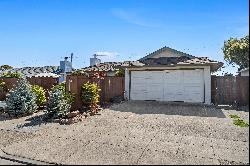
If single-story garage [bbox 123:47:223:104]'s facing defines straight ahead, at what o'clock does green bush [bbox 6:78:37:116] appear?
The green bush is roughly at 2 o'clock from the single-story garage.

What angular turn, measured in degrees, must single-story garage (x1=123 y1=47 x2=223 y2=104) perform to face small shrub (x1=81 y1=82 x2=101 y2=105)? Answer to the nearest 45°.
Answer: approximately 45° to its right

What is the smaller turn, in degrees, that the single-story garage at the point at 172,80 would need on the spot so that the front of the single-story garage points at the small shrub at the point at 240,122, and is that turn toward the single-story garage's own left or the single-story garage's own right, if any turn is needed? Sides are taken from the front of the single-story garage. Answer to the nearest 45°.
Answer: approximately 45° to the single-story garage's own left

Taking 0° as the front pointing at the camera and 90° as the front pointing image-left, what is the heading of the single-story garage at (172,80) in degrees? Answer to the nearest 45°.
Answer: approximately 0°

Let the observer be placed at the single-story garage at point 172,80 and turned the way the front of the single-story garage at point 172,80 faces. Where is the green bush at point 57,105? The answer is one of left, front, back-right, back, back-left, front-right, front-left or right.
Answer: front-right

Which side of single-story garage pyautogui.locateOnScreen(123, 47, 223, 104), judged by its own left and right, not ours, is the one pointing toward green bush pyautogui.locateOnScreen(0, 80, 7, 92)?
right

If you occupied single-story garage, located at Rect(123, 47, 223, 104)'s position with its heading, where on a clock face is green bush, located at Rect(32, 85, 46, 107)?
The green bush is roughly at 2 o'clock from the single-story garage.

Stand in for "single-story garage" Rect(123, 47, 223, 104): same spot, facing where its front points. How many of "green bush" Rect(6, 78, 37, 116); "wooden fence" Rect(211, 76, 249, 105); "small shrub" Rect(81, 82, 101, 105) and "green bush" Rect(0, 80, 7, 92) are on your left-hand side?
1

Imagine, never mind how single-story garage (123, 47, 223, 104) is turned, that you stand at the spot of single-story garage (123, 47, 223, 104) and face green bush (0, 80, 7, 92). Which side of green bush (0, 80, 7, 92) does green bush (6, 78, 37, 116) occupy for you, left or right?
left

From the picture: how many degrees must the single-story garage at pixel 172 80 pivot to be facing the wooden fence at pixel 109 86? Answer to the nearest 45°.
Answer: approximately 90° to its right

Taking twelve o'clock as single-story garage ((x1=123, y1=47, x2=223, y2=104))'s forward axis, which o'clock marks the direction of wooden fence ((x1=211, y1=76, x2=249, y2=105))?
The wooden fence is roughly at 9 o'clock from the single-story garage.
